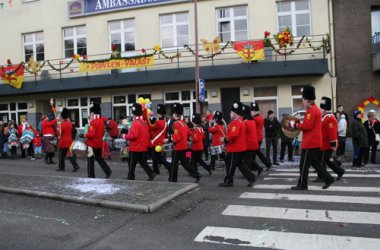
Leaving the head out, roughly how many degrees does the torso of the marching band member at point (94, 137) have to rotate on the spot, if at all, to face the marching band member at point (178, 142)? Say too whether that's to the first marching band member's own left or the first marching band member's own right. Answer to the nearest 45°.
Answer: approximately 135° to the first marching band member's own left

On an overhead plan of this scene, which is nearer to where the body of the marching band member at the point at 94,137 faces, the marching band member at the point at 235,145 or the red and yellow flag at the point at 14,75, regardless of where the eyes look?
the red and yellow flag

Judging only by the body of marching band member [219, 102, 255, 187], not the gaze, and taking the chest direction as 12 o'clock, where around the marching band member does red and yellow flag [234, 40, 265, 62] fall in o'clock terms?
The red and yellow flag is roughly at 3 o'clock from the marching band member.

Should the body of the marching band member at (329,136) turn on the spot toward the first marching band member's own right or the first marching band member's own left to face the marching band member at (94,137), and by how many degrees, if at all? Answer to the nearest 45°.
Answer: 0° — they already face them

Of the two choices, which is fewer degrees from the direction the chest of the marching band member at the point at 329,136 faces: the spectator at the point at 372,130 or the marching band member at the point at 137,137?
the marching band member

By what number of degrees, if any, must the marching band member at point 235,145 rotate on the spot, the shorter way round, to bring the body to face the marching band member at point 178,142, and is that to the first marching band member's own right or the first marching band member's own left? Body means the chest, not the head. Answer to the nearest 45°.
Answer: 0° — they already face them

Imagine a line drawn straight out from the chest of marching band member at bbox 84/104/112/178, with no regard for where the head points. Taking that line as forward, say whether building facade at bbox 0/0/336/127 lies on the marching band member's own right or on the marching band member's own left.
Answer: on the marching band member's own right

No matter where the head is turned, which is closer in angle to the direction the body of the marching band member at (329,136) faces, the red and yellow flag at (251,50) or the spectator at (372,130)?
the red and yellow flag

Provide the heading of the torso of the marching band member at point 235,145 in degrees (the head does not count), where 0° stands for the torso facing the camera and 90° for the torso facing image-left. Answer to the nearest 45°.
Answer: approximately 90°

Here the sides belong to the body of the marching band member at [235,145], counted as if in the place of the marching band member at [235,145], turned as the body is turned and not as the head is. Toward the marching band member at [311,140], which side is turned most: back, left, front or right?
back

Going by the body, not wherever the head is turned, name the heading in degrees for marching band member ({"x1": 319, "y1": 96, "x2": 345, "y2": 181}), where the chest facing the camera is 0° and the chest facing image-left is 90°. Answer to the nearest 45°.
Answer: approximately 90°

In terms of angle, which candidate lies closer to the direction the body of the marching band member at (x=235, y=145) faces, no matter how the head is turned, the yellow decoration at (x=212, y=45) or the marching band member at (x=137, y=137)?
the marching band member

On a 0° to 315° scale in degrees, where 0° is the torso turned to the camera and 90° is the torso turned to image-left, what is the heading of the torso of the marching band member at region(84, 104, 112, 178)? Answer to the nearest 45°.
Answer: approximately 90°
